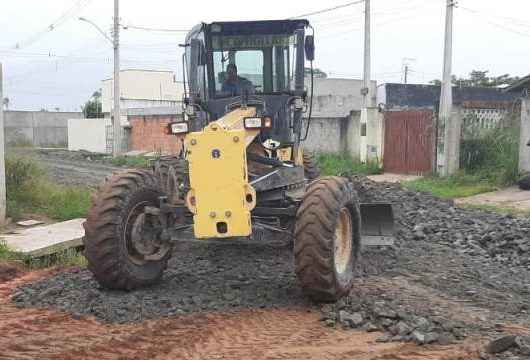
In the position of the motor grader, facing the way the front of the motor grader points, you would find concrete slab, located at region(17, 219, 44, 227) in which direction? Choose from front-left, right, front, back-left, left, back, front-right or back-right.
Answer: back-right

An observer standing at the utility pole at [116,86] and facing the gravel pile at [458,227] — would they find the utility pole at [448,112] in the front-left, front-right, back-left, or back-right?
front-left

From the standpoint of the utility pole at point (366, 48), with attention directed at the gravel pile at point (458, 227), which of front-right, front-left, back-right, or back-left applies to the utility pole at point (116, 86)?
back-right

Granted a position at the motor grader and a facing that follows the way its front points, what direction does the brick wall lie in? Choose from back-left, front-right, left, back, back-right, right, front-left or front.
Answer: back

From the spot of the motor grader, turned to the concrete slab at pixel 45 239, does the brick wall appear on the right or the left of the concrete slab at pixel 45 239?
right

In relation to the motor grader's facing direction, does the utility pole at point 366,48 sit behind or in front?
behind

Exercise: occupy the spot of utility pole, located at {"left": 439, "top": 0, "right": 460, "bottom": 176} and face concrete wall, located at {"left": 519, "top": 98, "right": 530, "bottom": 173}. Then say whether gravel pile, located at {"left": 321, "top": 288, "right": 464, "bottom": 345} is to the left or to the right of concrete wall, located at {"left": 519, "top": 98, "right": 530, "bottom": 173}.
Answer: right

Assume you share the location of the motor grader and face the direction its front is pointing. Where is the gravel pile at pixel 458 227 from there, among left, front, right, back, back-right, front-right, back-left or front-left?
back-left

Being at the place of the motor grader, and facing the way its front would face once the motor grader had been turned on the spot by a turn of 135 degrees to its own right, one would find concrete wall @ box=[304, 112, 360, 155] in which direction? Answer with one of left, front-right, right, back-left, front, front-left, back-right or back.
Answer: front-right

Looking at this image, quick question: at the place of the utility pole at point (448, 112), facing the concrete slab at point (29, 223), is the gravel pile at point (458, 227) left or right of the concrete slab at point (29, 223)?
left

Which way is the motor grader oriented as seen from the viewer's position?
toward the camera

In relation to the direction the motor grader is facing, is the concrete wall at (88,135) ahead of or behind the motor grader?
behind
